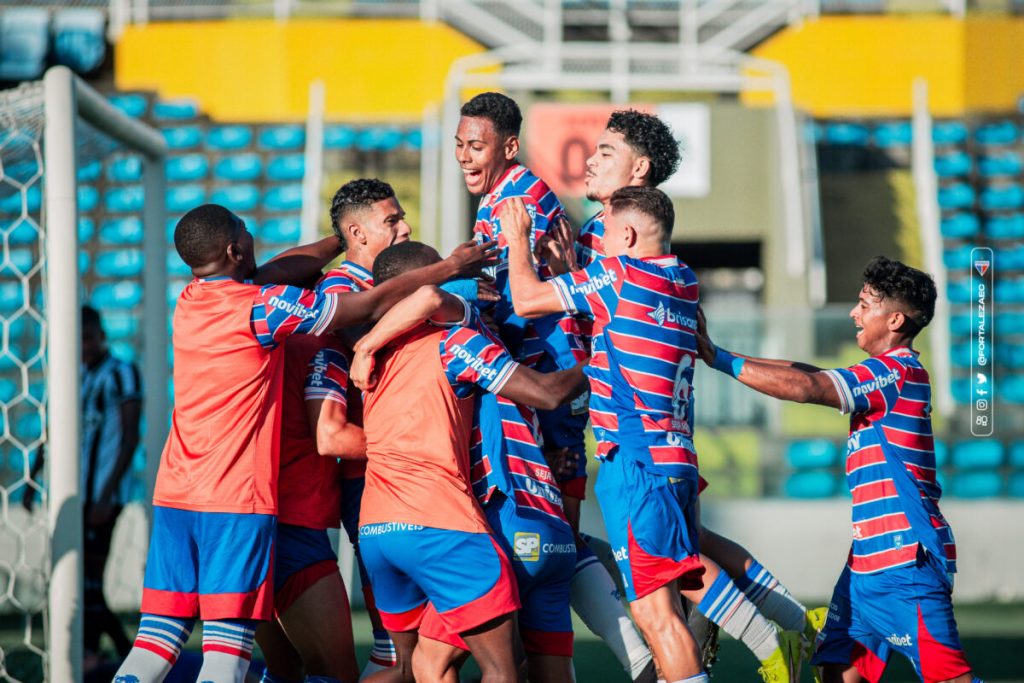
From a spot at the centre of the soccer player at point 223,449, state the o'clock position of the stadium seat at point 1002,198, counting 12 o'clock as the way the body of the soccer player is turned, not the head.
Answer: The stadium seat is roughly at 12 o'clock from the soccer player.

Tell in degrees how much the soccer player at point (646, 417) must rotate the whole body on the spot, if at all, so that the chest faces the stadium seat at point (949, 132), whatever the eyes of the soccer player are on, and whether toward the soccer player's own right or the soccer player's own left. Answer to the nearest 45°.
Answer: approximately 45° to the soccer player's own right

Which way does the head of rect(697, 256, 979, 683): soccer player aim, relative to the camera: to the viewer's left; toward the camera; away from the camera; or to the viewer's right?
to the viewer's left

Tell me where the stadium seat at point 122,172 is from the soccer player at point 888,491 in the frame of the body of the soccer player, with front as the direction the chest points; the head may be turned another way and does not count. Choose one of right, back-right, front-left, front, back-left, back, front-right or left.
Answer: front-right

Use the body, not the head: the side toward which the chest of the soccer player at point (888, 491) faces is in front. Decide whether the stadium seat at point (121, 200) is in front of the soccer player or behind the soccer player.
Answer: in front

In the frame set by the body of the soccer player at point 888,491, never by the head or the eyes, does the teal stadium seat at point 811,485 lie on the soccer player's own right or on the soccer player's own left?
on the soccer player's own right

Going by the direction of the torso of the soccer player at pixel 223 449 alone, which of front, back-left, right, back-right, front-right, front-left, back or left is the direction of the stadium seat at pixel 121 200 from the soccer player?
front-left

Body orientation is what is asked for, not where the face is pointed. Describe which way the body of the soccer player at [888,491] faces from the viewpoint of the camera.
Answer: to the viewer's left

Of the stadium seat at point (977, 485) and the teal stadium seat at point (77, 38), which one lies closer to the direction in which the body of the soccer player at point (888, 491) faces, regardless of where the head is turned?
the teal stadium seat

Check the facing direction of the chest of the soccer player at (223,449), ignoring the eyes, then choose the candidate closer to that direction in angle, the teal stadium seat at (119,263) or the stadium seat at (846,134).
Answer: the stadium seat

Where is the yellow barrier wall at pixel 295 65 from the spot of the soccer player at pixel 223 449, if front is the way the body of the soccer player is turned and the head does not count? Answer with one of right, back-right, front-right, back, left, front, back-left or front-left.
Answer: front-left

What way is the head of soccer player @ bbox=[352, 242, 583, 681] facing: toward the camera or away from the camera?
away from the camera

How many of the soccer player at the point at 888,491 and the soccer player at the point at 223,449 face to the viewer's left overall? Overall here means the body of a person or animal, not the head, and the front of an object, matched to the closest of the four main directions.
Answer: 1

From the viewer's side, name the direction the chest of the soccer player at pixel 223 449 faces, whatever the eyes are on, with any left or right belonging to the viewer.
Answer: facing away from the viewer and to the right of the viewer

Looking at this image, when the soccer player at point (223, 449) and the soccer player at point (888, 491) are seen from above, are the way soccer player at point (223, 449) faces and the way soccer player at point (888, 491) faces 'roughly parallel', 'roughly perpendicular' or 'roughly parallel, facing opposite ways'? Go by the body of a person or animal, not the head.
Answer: roughly perpendicular
